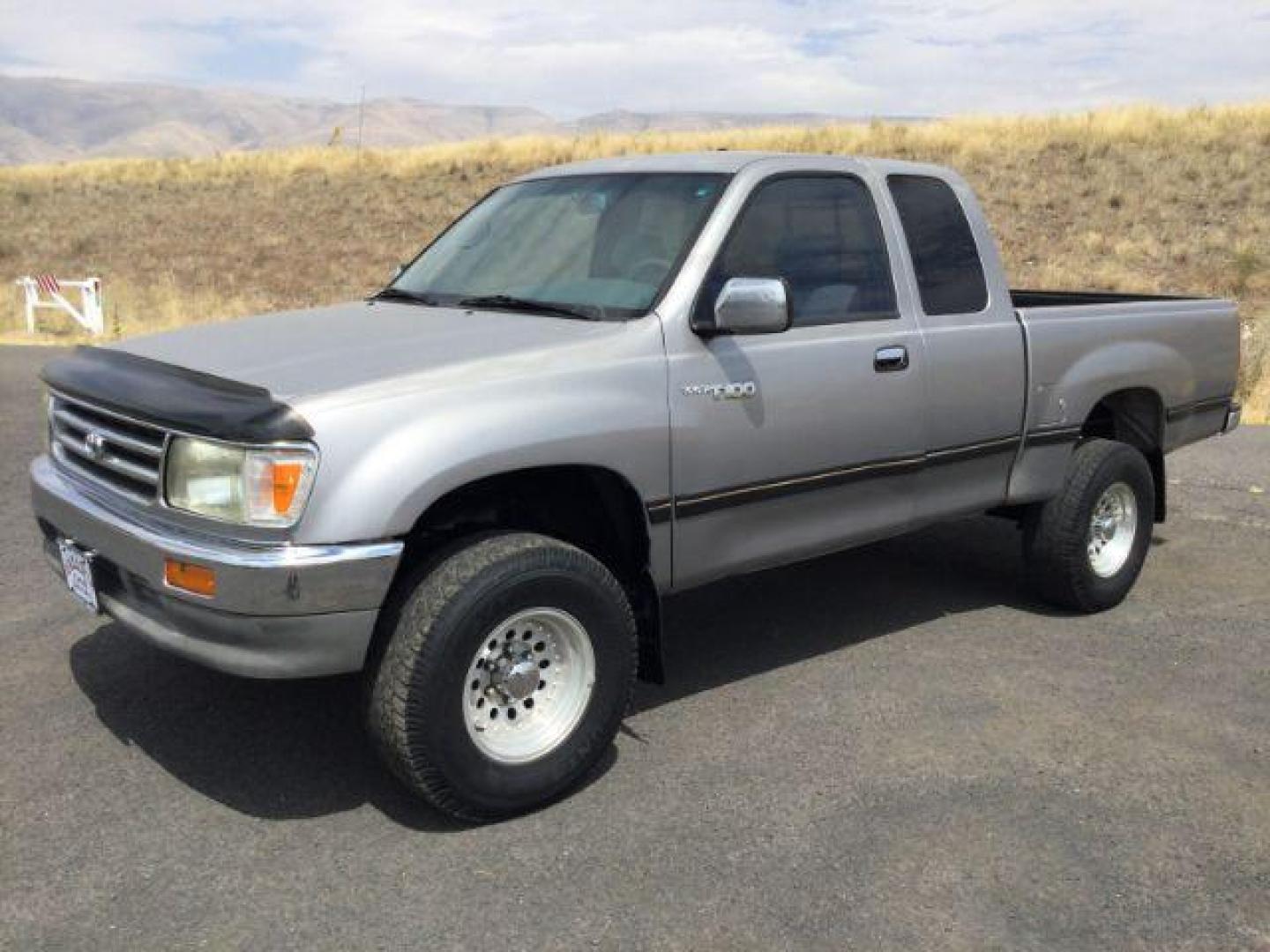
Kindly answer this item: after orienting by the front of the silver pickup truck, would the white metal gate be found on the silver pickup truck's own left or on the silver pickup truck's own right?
on the silver pickup truck's own right

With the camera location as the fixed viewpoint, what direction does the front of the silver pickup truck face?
facing the viewer and to the left of the viewer
